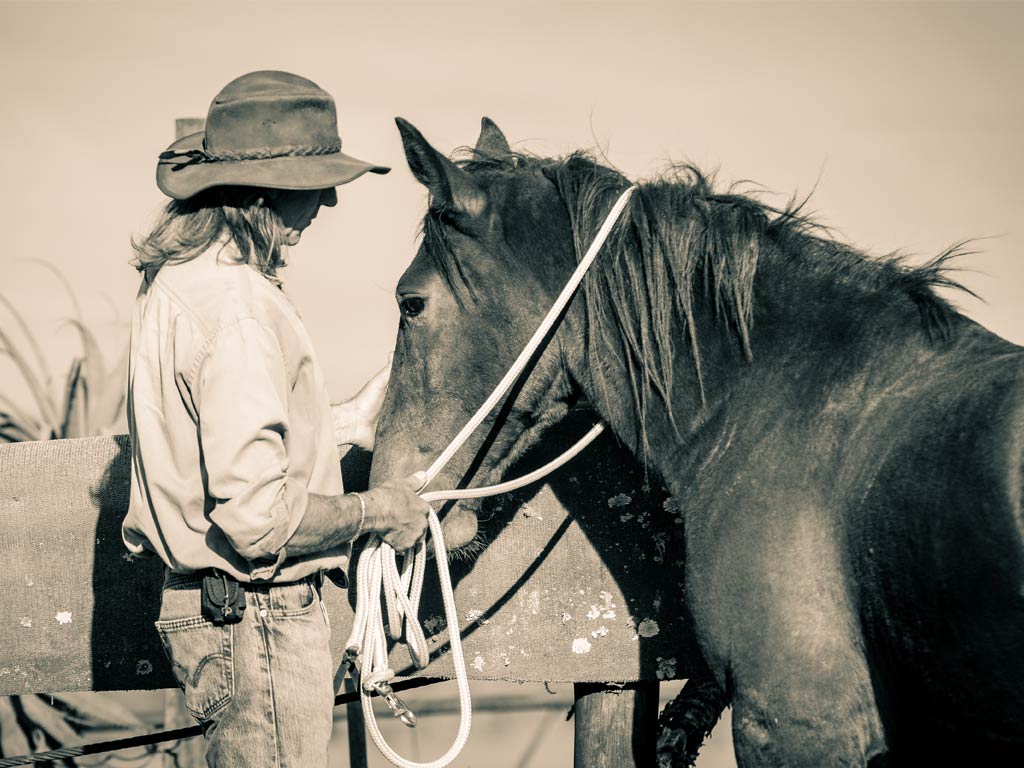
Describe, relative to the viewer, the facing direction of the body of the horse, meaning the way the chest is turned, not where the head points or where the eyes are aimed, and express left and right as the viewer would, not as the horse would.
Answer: facing to the left of the viewer

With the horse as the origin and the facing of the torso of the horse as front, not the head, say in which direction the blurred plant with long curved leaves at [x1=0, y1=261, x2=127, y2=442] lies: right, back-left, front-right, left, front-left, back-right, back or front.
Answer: front-right
